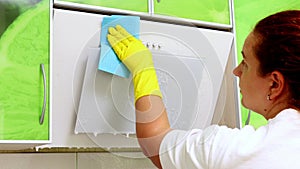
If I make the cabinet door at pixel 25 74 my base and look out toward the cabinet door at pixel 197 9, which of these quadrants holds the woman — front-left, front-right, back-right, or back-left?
front-right

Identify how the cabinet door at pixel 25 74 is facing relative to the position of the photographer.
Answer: facing the viewer

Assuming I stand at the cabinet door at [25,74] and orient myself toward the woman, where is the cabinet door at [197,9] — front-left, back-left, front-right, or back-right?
front-left

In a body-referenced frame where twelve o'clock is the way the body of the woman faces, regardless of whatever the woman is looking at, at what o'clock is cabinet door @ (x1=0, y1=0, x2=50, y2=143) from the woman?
The cabinet door is roughly at 11 o'clock from the woman.

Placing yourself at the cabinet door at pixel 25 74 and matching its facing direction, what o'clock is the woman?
The woman is roughly at 10 o'clock from the cabinet door.

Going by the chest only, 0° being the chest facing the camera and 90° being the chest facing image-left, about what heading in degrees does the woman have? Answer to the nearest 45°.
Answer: approximately 135°

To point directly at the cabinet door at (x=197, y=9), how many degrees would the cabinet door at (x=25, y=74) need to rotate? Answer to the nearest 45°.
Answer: approximately 90° to its left

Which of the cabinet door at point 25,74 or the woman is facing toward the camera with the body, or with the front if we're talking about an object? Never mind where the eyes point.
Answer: the cabinet door

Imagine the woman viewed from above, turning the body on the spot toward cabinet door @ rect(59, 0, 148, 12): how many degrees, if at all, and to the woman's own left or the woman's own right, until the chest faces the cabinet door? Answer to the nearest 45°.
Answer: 0° — they already face it

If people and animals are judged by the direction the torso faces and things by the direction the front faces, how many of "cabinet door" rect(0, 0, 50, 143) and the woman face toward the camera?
1

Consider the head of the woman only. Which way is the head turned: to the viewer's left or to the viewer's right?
to the viewer's left

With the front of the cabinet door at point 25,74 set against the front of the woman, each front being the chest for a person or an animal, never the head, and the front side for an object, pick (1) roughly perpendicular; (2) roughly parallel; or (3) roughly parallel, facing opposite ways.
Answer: roughly parallel, facing opposite ways

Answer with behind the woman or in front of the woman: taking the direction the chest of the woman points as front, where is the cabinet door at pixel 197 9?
in front

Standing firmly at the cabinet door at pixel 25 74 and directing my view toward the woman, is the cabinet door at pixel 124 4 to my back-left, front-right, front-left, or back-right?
front-left
